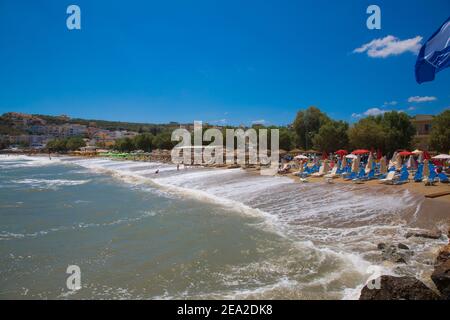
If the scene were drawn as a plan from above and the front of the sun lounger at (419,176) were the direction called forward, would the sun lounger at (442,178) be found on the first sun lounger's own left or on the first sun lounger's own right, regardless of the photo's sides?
on the first sun lounger's own left

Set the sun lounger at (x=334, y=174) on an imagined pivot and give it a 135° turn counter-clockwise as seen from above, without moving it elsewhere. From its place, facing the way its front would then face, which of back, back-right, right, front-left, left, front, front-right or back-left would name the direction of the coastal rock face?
front-right

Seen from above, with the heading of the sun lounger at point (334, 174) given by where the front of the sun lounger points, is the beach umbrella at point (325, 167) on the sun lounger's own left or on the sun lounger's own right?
on the sun lounger's own right

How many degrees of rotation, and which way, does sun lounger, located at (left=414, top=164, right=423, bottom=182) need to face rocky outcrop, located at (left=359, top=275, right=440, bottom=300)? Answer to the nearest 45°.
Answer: approximately 45° to its left

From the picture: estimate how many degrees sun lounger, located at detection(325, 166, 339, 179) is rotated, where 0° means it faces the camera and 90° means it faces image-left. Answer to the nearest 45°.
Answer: approximately 90°

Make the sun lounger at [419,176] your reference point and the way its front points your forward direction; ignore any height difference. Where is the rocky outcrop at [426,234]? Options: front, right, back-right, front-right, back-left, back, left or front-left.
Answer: front-left

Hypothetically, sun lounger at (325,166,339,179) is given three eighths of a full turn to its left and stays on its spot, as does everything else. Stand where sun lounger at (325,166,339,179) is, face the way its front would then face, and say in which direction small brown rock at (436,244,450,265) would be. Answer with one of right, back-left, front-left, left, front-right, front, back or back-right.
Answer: front-right

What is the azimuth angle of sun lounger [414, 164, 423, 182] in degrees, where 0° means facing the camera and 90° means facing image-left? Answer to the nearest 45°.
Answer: approximately 45°

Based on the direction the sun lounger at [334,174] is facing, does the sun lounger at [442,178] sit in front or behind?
behind

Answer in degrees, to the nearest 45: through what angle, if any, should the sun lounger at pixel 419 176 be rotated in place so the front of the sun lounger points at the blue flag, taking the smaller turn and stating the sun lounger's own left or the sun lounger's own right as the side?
approximately 45° to the sun lounger's own left
